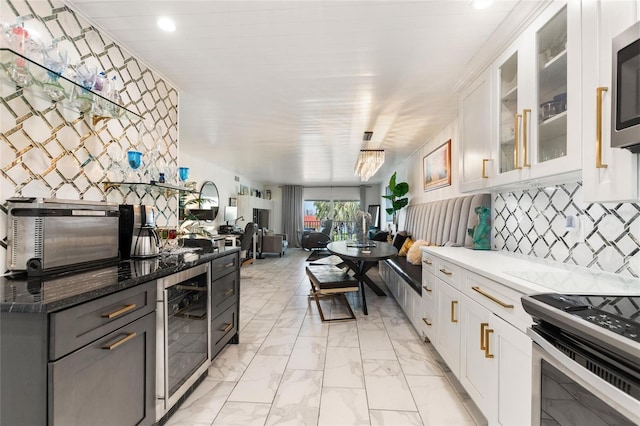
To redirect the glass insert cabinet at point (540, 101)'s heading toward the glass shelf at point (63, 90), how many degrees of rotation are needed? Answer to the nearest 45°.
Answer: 0° — it already faces it

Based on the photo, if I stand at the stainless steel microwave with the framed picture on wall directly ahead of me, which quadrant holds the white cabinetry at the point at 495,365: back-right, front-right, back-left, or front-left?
front-left

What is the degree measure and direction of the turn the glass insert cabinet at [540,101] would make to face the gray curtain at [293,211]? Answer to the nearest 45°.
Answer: approximately 90° to its right

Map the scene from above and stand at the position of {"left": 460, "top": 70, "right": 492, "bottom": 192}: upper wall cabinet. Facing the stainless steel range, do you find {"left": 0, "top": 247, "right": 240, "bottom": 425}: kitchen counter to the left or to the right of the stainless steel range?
right

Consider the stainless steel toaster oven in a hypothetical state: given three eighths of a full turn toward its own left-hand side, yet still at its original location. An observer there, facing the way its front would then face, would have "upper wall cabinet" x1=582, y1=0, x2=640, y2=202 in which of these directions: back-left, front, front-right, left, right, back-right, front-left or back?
back-right

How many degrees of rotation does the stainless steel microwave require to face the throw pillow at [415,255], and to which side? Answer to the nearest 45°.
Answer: approximately 90° to its right

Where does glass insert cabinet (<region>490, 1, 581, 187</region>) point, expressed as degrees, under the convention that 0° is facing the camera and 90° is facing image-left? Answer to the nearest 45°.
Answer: approximately 45°

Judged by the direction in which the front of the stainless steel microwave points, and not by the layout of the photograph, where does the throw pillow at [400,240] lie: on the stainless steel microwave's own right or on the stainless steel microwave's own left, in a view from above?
on the stainless steel microwave's own right

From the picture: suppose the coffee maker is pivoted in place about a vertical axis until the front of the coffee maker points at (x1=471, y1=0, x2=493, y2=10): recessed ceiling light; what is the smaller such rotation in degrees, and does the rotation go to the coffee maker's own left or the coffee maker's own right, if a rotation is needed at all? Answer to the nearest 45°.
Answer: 0° — it already faces it

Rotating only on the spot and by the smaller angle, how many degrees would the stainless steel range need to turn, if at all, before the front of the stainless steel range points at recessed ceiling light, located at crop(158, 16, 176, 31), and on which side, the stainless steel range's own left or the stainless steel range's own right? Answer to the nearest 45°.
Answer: approximately 45° to the stainless steel range's own right

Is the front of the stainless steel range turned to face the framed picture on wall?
no

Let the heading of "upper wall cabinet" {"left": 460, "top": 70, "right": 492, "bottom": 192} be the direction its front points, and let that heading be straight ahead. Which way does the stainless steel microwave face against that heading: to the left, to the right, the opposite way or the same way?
the same way

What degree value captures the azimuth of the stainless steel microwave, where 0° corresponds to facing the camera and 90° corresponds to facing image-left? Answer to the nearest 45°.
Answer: approximately 45°
